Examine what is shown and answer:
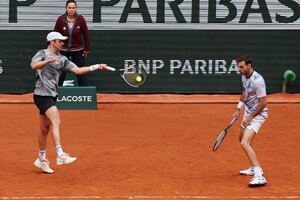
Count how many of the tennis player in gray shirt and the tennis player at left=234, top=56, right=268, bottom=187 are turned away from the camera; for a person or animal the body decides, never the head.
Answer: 0

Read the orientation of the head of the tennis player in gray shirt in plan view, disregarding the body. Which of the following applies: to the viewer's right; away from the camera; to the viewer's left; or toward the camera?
to the viewer's right

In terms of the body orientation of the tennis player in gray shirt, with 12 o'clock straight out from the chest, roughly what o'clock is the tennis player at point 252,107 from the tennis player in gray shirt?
The tennis player is roughly at 11 o'clock from the tennis player in gray shirt.

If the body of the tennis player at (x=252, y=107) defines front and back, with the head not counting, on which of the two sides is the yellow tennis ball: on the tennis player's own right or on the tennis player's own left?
on the tennis player's own right

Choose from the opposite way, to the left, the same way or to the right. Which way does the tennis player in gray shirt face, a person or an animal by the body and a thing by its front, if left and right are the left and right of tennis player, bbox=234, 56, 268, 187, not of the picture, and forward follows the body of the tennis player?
to the left

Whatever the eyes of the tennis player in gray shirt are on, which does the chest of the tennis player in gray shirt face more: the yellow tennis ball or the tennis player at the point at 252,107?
the tennis player

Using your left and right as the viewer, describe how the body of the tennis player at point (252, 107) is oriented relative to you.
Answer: facing the viewer and to the left of the viewer

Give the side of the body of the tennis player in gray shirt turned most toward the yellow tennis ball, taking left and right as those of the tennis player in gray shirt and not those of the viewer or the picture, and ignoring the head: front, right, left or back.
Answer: left
